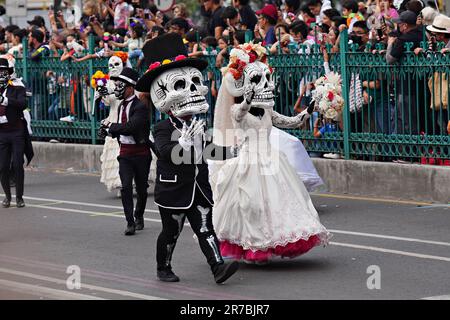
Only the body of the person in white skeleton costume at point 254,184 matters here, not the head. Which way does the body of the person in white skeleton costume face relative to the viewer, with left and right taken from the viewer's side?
facing the viewer and to the right of the viewer

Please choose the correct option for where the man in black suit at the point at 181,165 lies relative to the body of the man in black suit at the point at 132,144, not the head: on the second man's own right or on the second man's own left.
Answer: on the second man's own left

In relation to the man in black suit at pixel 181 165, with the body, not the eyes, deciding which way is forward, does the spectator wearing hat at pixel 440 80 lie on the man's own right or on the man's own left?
on the man's own left

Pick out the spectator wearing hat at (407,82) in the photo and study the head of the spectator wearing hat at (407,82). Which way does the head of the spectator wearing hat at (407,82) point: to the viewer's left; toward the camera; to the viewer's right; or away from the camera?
to the viewer's left

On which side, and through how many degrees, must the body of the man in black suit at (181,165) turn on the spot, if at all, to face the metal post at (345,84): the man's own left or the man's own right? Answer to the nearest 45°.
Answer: approximately 135° to the man's own left

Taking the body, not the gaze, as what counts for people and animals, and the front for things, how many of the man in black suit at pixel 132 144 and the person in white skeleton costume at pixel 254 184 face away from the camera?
0

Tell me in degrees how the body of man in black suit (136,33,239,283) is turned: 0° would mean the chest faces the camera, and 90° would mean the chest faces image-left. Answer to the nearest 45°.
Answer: approximately 315°

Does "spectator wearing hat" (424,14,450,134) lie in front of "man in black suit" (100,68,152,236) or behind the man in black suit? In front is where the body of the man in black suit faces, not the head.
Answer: behind

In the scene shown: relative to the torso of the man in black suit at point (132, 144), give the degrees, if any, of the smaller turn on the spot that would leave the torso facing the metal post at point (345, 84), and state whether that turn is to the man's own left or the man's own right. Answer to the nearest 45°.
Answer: approximately 180°

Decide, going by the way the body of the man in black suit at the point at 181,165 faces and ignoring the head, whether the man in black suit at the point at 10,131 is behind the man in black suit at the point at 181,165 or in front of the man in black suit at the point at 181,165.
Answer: behind

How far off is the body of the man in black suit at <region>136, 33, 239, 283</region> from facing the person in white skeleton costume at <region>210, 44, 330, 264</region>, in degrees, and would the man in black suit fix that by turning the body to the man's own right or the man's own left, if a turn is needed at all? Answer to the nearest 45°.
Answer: approximately 90° to the man's own left

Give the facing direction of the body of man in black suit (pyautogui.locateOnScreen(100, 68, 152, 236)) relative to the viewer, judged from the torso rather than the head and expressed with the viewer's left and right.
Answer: facing the viewer and to the left of the viewer
